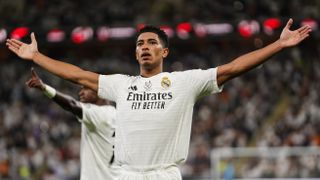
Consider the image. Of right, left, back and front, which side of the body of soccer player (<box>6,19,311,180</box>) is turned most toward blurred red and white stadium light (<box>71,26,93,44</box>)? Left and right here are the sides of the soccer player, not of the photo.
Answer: back

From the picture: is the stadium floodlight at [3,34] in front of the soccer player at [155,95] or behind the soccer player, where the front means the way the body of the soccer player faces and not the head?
behind

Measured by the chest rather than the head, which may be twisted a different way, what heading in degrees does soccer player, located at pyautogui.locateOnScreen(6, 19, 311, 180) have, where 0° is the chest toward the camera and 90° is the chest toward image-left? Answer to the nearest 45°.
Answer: approximately 0°

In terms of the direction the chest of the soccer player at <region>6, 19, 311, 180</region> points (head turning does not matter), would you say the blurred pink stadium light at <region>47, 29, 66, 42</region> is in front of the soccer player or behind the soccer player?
behind

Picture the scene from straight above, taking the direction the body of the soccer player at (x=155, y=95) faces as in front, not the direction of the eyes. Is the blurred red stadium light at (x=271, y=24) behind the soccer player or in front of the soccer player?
behind

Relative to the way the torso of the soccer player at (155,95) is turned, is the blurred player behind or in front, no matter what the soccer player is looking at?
behind

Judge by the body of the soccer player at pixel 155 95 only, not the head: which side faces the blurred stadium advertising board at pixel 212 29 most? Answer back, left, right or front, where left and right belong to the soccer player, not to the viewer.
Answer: back

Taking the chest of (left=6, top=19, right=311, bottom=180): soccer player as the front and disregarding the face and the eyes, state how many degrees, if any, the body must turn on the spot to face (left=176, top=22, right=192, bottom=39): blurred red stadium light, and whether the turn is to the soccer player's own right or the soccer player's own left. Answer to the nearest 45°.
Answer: approximately 180°

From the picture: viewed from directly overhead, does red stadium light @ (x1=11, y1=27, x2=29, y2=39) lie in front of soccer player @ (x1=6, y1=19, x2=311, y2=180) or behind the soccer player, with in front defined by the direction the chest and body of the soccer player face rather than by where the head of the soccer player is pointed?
behind

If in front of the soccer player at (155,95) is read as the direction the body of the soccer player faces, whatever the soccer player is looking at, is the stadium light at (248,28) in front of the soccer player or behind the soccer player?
behind
